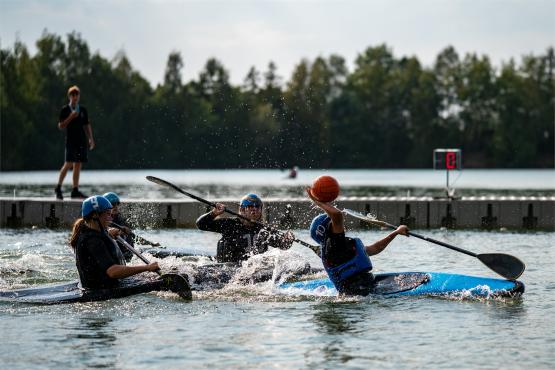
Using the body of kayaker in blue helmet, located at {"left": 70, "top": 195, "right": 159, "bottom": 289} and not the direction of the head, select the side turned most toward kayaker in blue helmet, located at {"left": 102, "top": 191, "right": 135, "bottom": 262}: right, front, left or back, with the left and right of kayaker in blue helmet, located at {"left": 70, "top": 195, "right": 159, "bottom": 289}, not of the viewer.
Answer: left

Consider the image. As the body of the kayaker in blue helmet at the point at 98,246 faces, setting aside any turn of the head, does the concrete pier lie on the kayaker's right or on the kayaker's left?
on the kayaker's left

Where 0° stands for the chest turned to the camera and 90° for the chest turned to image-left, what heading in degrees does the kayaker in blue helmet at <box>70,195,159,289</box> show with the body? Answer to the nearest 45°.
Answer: approximately 270°

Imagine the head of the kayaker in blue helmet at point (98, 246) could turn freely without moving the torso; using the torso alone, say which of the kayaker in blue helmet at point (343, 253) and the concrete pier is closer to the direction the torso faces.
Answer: the kayaker in blue helmet

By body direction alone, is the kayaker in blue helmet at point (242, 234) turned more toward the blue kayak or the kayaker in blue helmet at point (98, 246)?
the blue kayak
